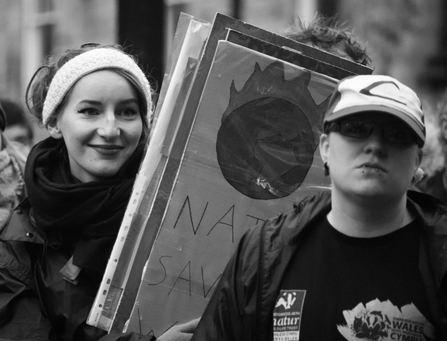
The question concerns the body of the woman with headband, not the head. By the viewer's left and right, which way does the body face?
facing the viewer and to the right of the viewer

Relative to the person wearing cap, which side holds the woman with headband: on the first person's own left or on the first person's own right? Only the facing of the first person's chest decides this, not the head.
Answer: on the first person's own right

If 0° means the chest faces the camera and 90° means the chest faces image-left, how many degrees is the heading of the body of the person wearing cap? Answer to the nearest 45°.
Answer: approximately 0°
